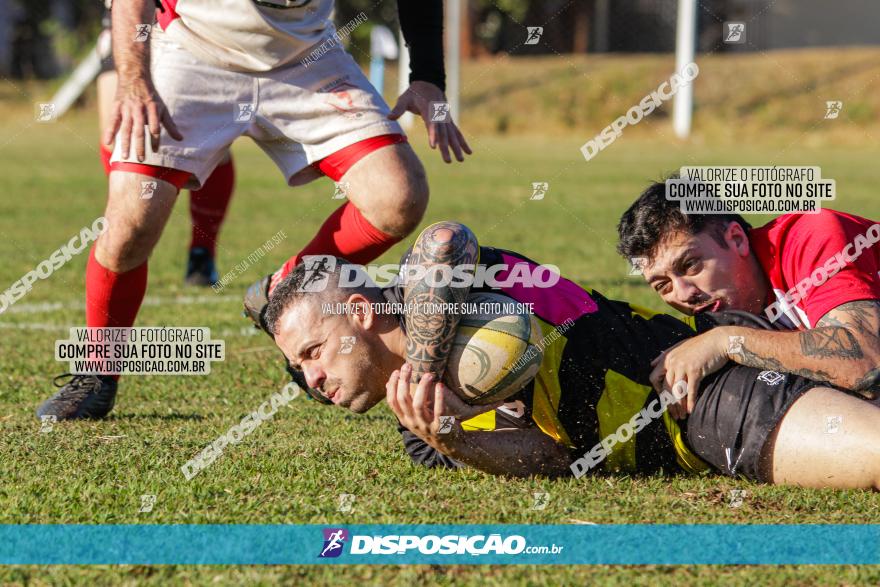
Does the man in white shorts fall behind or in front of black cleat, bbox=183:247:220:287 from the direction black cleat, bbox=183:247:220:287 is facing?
in front

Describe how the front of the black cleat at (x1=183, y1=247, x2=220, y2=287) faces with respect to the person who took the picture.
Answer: facing the viewer

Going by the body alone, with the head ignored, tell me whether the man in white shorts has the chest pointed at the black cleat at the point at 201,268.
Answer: no

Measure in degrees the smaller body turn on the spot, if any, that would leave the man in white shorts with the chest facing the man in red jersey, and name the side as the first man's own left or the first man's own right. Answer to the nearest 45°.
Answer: approximately 45° to the first man's own left

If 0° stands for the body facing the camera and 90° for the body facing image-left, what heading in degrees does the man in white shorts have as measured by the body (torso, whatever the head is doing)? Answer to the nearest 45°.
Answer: approximately 0°

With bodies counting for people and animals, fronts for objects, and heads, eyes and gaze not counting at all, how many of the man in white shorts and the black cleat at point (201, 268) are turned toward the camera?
2

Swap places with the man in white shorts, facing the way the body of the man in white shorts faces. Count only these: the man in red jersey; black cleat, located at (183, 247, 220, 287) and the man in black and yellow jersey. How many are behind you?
1

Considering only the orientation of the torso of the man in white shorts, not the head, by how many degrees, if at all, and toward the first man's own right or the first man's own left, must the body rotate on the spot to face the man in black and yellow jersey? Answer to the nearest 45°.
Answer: approximately 45° to the first man's own left

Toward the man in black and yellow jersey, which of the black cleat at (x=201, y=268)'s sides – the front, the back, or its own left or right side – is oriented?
front

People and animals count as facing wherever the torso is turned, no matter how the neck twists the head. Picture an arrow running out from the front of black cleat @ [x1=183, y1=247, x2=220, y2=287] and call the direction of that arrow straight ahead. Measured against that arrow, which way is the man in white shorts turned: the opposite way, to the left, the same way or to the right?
the same way

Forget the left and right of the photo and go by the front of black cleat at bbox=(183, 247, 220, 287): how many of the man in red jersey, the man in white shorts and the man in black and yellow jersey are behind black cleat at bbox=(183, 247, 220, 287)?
0
